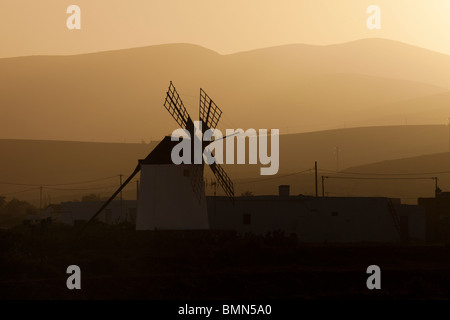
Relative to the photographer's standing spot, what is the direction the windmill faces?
facing the viewer and to the right of the viewer
